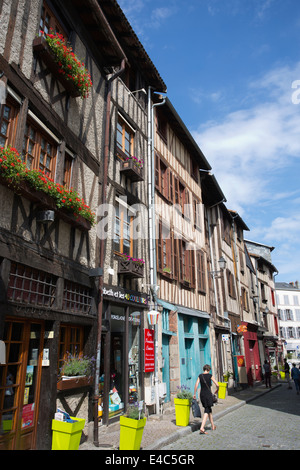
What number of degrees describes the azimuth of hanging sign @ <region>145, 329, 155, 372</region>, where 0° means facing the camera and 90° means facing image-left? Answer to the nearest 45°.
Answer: approximately 0°

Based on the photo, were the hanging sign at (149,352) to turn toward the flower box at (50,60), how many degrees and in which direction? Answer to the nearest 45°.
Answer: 0° — it already faces it

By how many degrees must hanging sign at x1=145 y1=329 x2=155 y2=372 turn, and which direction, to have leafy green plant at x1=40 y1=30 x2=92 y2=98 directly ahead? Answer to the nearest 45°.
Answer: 0° — it already faces it

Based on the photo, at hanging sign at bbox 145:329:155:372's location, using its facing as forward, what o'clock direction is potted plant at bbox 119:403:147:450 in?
The potted plant is roughly at 12 o'clock from the hanging sign.

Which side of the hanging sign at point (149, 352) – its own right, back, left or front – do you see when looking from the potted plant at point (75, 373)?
front

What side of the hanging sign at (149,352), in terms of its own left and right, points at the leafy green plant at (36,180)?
front
